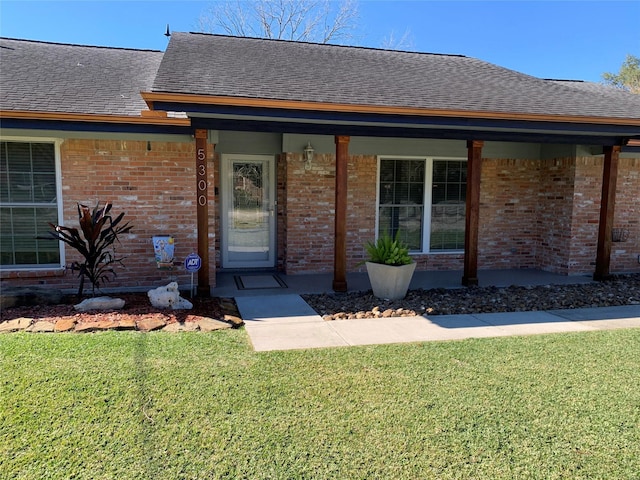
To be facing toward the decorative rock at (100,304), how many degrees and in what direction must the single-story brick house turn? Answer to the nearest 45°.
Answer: approximately 45° to its right

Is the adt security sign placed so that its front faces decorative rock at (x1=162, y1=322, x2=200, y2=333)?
yes

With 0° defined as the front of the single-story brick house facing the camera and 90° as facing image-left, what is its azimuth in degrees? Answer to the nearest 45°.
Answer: approximately 0°

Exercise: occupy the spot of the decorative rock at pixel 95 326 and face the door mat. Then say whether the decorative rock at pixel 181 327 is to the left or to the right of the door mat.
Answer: right

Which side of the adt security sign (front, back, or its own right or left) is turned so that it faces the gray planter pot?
left

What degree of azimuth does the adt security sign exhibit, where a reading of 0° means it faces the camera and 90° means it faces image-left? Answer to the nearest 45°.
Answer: approximately 0°

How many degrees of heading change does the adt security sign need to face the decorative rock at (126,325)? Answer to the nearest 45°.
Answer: approximately 45° to its right

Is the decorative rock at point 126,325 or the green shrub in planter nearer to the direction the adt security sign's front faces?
the decorative rock

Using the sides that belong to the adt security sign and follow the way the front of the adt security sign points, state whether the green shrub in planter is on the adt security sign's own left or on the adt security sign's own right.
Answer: on the adt security sign's own left
